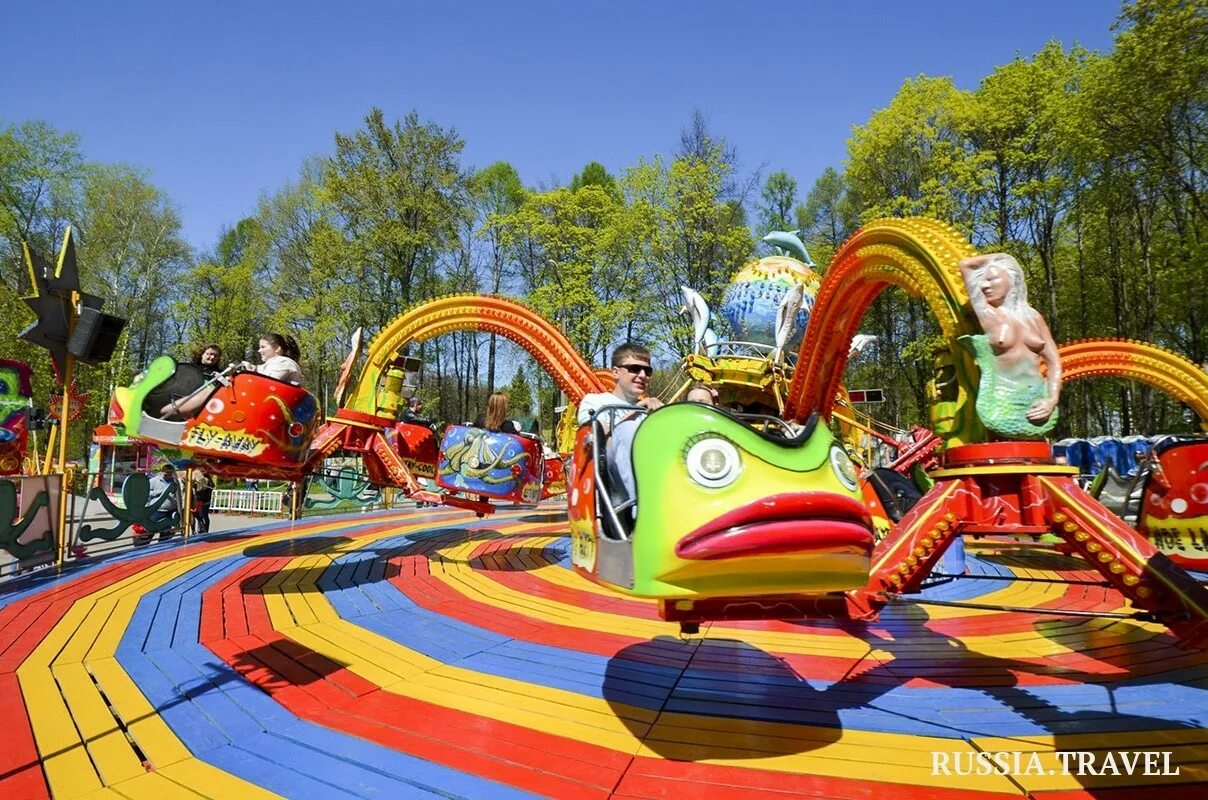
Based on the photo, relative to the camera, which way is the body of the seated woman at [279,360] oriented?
to the viewer's left

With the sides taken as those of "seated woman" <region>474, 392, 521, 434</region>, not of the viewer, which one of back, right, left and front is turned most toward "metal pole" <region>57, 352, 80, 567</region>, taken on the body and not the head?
left

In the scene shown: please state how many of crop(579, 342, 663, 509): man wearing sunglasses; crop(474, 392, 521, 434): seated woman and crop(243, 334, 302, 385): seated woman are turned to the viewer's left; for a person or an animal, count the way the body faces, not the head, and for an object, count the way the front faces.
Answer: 1

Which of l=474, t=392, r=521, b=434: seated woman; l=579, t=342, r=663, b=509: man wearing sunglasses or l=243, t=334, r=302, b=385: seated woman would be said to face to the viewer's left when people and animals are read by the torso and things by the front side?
l=243, t=334, r=302, b=385: seated woman

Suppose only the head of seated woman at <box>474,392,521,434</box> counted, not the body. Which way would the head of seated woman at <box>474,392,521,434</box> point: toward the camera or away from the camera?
away from the camera

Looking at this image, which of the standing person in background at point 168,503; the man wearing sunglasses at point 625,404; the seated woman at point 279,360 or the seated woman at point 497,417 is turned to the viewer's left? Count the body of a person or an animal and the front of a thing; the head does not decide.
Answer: the seated woman at point 279,360

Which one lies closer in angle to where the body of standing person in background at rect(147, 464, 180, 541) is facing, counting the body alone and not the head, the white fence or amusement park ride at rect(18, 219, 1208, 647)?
the amusement park ride

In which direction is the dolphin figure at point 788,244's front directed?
to the viewer's left

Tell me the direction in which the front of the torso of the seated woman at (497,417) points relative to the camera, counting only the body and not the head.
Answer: away from the camera

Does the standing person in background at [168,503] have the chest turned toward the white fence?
no

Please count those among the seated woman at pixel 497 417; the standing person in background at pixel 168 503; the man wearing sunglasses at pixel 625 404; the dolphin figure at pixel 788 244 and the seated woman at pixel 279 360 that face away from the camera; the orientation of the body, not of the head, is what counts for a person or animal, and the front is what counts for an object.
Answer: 1

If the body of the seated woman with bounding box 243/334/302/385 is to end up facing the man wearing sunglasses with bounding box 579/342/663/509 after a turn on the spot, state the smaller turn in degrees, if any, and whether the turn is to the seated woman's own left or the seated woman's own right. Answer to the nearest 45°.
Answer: approximately 135° to the seated woman's own left
